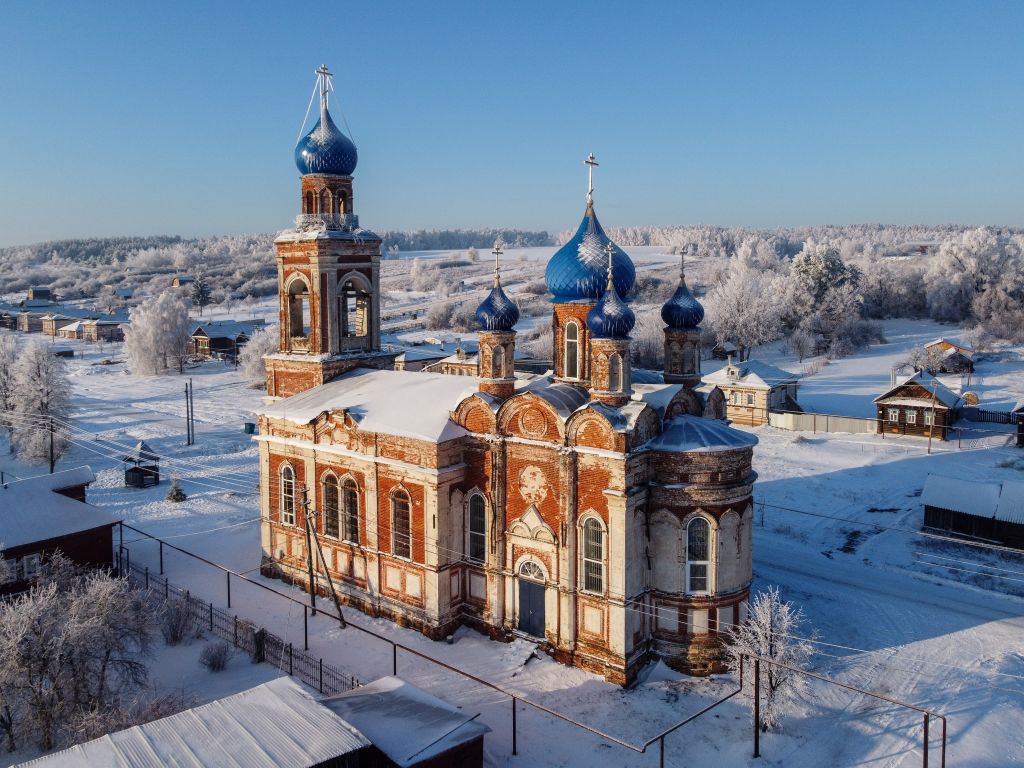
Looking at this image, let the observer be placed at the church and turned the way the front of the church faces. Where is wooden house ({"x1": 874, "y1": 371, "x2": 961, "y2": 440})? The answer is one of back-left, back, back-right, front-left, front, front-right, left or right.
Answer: right

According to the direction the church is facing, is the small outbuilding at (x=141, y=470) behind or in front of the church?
in front

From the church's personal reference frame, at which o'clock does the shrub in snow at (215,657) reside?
The shrub in snow is roughly at 10 o'clock from the church.

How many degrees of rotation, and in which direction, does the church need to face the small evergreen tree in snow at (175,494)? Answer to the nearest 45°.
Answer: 0° — it already faces it

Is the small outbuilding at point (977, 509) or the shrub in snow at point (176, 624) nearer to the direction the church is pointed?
the shrub in snow

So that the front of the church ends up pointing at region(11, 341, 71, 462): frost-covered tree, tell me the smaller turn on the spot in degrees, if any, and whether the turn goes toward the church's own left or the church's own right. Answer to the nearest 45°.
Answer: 0° — it already faces it

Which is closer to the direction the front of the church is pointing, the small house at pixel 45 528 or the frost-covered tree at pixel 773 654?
the small house

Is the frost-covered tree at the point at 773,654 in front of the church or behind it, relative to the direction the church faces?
behind
